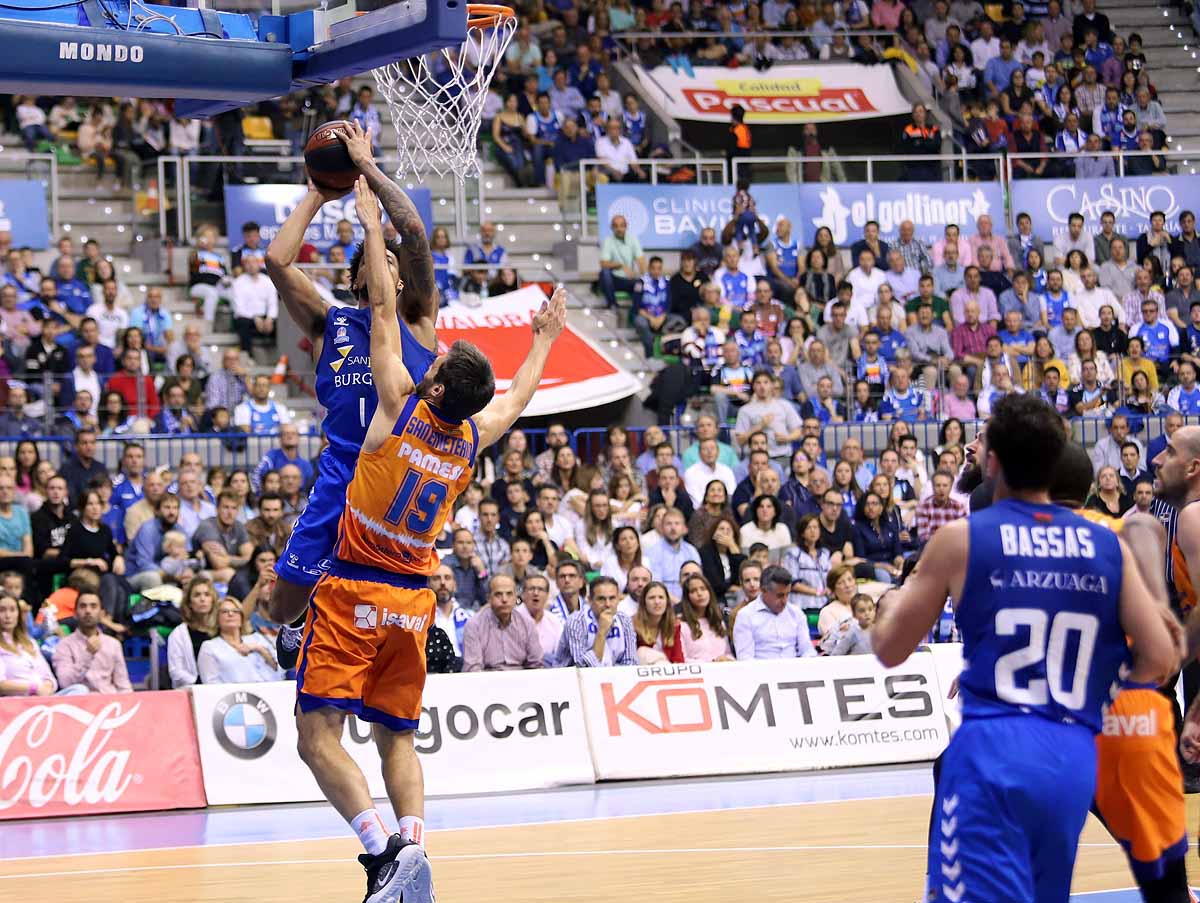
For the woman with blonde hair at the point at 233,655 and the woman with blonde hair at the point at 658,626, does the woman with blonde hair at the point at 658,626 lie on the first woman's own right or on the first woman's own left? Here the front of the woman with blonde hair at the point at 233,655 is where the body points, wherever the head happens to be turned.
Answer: on the first woman's own left

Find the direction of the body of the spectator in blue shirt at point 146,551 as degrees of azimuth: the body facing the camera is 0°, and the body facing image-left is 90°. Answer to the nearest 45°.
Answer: approximately 315°

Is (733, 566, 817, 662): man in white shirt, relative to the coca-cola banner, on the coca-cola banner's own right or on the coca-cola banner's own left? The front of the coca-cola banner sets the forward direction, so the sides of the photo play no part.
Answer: on the coca-cola banner's own left

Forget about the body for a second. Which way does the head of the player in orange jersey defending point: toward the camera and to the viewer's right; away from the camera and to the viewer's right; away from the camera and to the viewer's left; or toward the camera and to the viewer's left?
away from the camera and to the viewer's left

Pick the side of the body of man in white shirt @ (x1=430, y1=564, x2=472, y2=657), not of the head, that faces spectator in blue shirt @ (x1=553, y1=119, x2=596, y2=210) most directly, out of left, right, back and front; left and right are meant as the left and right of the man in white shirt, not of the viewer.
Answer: back

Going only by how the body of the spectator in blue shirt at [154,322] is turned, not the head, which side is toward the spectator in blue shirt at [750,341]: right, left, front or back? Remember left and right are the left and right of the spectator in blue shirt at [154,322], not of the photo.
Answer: left

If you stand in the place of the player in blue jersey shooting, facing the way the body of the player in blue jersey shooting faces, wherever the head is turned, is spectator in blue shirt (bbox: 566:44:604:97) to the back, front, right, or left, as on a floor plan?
back

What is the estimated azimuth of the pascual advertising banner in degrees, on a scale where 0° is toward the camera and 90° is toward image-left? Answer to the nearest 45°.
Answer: approximately 0°

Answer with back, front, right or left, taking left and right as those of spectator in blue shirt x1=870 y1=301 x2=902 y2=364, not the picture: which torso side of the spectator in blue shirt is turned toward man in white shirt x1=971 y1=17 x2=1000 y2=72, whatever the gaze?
back

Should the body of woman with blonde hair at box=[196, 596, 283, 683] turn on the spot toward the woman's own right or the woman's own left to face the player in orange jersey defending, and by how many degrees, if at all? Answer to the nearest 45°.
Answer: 0° — they already face them
